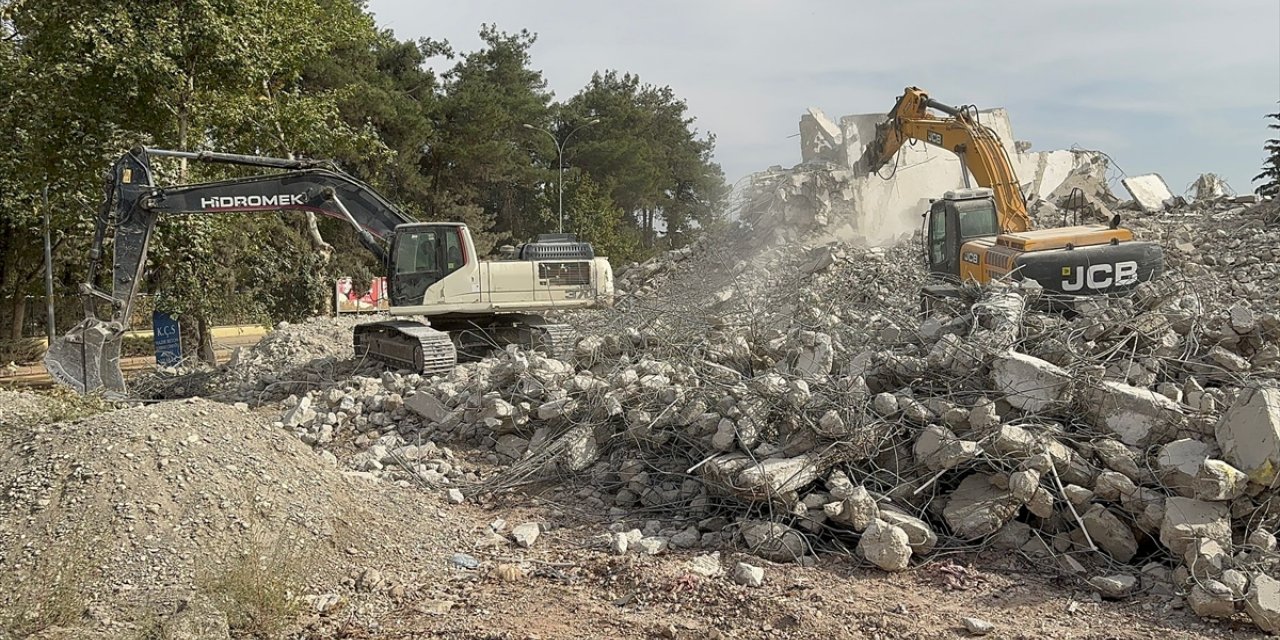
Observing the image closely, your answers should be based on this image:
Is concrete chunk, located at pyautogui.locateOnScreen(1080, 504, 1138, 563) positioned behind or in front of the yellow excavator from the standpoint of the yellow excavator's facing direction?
behind

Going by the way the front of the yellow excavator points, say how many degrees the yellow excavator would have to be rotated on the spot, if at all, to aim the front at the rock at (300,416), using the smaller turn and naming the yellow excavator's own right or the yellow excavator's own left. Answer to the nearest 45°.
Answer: approximately 90° to the yellow excavator's own left

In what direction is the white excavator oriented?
to the viewer's left

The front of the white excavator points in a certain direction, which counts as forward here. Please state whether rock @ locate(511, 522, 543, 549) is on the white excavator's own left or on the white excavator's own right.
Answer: on the white excavator's own left

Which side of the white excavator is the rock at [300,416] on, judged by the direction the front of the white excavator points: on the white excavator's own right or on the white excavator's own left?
on the white excavator's own left

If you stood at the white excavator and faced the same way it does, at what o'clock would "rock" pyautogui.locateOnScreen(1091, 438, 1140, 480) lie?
The rock is roughly at 8 o'clock from the white excavator.

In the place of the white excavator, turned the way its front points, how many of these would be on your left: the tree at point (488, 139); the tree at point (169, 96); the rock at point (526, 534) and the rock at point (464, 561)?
2

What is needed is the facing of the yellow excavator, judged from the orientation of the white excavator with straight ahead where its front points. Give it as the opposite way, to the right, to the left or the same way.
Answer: to the right

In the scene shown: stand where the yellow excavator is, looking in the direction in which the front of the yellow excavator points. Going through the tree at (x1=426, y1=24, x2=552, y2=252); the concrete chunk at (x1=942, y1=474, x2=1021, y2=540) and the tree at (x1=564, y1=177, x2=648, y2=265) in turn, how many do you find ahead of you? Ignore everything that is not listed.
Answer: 2

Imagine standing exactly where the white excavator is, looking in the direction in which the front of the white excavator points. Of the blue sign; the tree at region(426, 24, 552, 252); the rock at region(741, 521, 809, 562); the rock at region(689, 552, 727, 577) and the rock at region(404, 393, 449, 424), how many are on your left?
3

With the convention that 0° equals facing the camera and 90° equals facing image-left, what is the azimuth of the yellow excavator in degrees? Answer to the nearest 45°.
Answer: approximately 135°

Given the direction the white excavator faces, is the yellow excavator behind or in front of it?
behind

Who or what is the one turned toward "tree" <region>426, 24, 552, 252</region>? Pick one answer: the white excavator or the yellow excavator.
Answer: the yellow excavator

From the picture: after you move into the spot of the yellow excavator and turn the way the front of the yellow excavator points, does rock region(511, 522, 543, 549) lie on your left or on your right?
on your left

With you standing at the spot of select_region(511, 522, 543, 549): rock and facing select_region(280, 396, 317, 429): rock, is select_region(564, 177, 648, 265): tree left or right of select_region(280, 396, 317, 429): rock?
right
